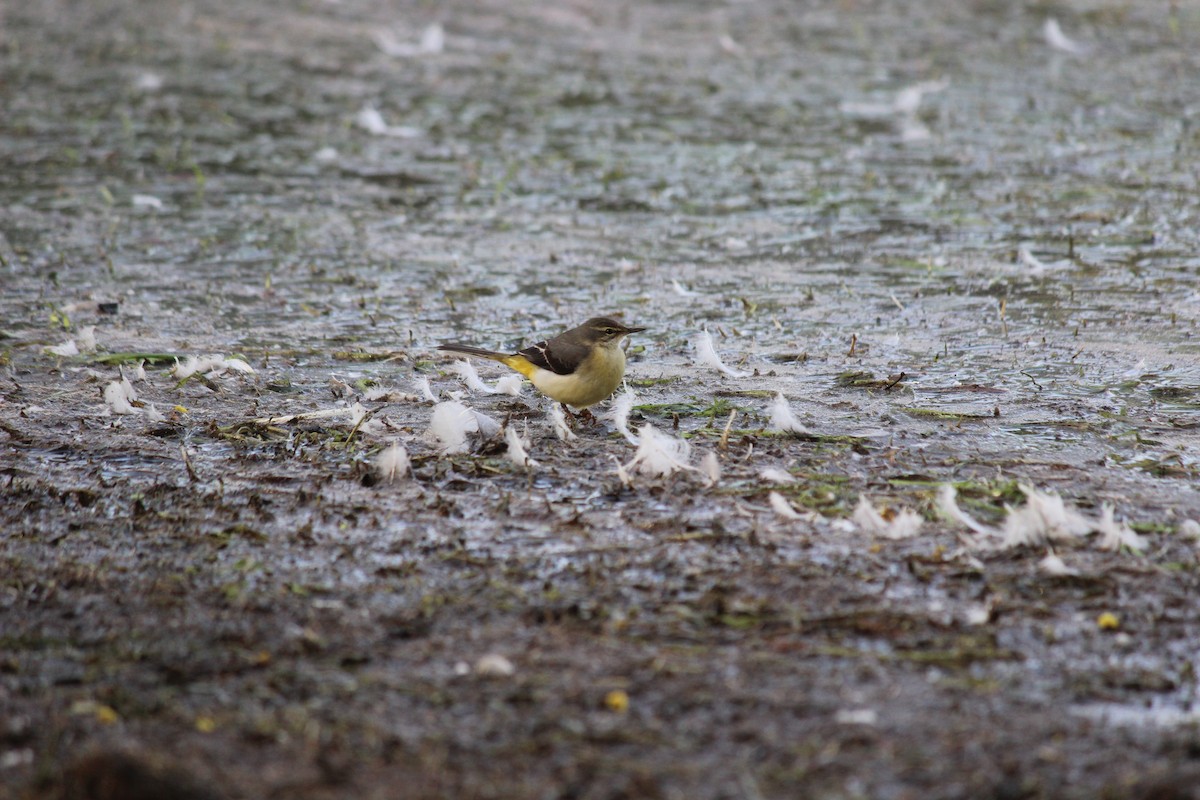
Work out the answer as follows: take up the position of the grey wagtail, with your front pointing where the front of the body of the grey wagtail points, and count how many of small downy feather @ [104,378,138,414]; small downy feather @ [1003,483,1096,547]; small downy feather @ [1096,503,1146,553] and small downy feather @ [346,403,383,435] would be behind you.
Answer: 2

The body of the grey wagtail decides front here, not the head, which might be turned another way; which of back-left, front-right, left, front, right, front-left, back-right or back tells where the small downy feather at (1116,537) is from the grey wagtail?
front-right

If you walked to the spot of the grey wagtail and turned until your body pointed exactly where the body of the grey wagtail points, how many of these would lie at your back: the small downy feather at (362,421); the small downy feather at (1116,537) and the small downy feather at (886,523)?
1

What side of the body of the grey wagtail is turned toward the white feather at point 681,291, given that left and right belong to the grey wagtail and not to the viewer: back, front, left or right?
left

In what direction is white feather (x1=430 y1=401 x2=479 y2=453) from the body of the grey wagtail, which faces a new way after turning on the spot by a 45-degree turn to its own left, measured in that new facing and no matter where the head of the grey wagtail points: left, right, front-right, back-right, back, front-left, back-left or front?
back

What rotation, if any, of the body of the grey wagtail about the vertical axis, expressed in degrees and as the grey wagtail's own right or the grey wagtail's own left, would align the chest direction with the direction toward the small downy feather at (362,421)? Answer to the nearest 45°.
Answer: approximately 180°

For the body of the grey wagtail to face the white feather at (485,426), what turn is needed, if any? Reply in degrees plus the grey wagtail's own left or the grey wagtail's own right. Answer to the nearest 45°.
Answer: approximately 135° to the grey wagtail's own right

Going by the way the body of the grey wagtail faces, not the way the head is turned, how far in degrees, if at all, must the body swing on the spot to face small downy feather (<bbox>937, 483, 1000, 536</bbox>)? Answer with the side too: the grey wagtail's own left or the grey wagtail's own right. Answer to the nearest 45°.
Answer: approximately 45° to the grey wagtail's own right

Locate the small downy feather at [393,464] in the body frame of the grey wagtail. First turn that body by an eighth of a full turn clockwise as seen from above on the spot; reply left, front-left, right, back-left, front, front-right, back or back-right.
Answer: right

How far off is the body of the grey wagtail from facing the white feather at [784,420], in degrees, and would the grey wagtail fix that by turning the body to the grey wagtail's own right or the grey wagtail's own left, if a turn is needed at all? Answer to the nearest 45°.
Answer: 0° — it already faces it

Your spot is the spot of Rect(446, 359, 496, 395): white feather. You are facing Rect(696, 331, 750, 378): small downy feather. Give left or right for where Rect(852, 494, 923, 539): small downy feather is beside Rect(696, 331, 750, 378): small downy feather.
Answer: right

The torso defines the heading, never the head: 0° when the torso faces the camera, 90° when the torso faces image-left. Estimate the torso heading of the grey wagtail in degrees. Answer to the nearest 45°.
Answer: approximately 270°
